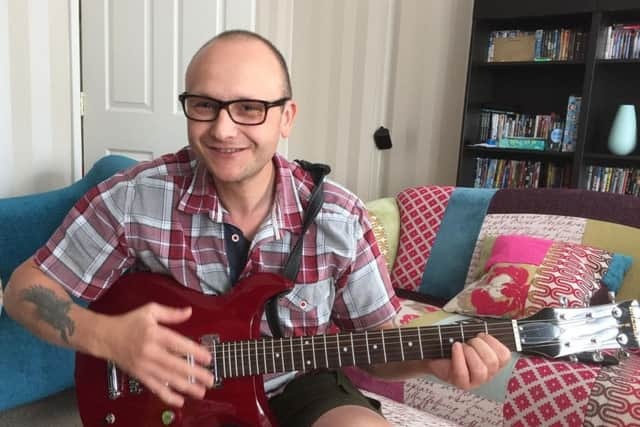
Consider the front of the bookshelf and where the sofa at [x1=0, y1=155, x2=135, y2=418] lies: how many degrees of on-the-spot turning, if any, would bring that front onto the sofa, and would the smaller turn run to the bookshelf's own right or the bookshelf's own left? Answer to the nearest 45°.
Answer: approximately 45° to the bookshelf's own right

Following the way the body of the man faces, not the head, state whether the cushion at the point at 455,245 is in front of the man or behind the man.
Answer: behind

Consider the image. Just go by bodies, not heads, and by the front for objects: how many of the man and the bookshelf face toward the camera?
2

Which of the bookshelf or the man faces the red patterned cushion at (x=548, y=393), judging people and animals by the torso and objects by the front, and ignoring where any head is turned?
the bookshelf

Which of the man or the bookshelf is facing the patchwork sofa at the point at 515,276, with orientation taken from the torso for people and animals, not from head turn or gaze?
the bookshelf

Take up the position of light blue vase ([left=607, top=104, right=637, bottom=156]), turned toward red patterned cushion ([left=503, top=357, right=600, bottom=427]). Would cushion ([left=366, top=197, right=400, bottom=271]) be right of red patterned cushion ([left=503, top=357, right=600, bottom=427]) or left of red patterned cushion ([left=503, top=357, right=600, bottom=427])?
right

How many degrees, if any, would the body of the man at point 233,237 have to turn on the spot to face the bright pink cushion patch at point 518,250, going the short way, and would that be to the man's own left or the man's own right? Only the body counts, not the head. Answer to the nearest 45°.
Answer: approximately 135° to the man's own left

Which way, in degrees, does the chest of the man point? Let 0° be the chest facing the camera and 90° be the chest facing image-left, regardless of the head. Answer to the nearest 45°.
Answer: approximately 0°

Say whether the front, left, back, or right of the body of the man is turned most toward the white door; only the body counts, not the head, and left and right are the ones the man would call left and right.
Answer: back
